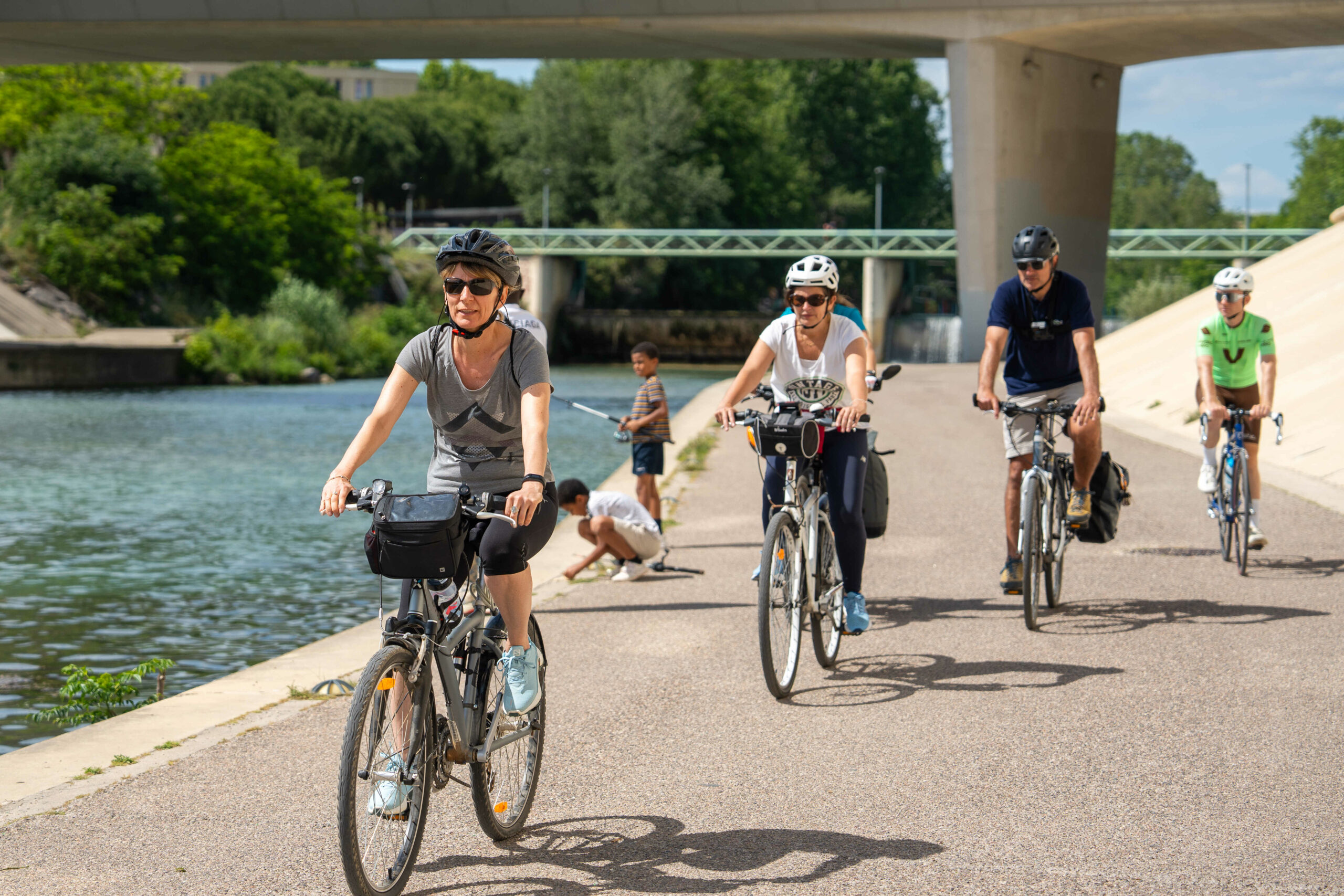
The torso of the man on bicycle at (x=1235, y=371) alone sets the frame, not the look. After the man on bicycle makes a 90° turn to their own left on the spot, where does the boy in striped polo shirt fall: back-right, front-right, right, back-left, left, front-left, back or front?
back

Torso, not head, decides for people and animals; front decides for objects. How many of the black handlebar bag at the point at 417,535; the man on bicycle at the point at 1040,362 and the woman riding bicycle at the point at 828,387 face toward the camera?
3

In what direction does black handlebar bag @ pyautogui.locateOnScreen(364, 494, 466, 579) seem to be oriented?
toward the camera

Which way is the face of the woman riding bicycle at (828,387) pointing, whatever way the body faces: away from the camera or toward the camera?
toward the camera

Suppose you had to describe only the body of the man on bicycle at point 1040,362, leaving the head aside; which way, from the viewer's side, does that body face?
toward the camera

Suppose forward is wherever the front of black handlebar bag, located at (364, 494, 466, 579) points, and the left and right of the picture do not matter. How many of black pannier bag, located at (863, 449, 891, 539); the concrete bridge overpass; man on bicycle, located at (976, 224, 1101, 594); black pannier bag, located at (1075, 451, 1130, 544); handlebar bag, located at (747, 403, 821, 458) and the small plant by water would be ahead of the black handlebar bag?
0

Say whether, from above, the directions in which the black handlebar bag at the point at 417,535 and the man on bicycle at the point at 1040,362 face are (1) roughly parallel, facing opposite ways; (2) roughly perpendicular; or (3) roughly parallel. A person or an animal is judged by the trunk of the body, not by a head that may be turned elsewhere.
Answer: roughly parallel

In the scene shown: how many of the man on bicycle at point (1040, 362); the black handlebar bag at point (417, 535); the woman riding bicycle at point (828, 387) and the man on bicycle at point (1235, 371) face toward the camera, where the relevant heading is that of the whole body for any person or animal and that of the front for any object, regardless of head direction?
4

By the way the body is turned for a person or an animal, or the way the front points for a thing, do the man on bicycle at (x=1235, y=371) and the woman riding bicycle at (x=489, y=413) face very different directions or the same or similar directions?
same or similar directions

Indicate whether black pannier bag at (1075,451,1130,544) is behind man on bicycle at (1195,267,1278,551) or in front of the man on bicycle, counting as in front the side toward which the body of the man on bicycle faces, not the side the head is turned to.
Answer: in front

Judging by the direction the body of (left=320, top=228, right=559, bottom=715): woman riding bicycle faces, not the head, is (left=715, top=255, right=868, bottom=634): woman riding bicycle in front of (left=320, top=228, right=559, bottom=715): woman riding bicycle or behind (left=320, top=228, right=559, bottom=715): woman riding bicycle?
behind

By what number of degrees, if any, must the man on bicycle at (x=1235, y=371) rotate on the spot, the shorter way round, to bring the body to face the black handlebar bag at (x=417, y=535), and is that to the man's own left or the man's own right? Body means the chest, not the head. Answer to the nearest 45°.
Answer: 0° — they already face it

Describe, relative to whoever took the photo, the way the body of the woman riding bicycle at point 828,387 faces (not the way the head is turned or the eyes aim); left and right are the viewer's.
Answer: facing the viewer

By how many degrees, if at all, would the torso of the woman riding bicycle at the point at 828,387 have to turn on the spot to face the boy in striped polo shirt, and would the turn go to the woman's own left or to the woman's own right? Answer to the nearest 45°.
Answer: approximately 180°

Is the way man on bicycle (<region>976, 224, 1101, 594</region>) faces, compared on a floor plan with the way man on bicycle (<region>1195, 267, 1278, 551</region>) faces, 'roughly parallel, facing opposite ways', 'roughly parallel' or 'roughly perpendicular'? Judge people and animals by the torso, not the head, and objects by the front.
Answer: roughly parallel

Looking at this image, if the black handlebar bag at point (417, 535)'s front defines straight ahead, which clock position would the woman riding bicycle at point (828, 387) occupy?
The woman riding bicycle is roughly at 7 o'clock from the black handlebar bag.

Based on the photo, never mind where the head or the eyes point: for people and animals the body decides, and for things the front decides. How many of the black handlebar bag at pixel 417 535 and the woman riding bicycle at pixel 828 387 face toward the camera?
2

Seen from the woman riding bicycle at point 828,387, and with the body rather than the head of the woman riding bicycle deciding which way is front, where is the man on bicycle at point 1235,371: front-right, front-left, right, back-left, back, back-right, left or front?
back-left

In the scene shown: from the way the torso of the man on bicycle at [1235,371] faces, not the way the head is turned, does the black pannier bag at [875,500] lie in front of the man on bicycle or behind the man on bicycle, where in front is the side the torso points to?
in front

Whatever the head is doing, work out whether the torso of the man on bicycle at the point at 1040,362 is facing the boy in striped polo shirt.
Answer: no

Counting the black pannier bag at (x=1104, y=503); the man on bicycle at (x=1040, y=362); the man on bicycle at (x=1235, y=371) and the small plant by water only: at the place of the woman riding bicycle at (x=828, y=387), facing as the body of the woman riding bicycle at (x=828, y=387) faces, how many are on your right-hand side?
1
